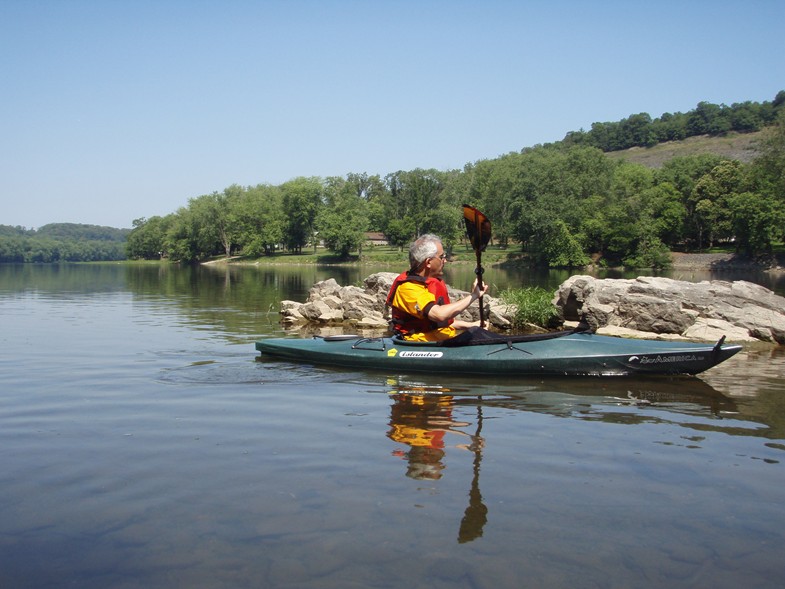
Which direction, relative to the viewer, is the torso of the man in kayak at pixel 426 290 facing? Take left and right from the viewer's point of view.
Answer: facing to the right of the viewer

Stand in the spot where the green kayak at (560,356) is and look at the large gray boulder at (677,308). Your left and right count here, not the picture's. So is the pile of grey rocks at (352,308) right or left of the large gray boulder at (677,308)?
left

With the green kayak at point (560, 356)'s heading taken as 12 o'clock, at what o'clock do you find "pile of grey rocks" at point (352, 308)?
The pile of grey rocks is roughly at 8 o'clock from the green kayak.

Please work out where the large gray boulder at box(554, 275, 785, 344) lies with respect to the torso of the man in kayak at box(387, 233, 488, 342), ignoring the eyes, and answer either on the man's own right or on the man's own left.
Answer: on the man's own left

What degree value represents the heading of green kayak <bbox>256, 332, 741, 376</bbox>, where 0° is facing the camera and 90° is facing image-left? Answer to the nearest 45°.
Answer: approximately 270°

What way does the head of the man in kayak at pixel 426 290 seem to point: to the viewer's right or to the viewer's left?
to the viewer's right
